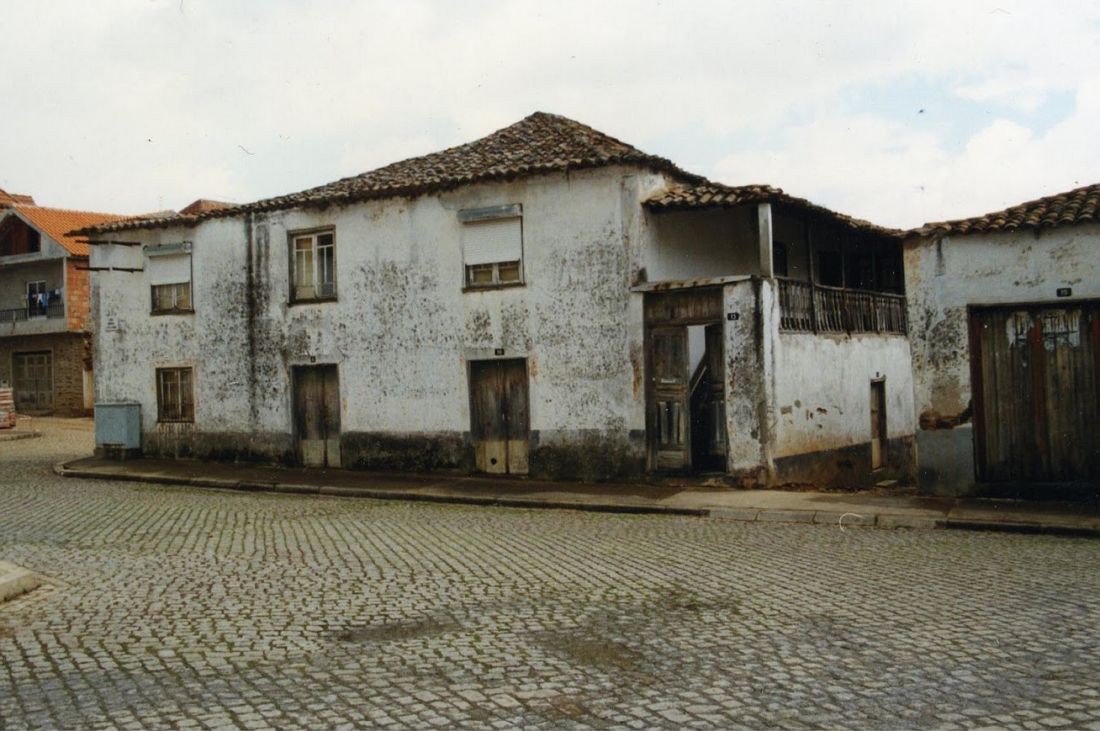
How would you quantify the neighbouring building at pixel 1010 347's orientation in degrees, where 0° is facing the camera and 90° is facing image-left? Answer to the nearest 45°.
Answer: approximately 0°

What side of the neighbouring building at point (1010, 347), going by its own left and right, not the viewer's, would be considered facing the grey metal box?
right

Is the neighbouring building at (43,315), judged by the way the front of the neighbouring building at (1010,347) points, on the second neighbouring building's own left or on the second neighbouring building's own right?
on the second neighbouring building's own right

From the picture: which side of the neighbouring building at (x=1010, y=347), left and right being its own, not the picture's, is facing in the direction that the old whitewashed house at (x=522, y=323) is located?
right
